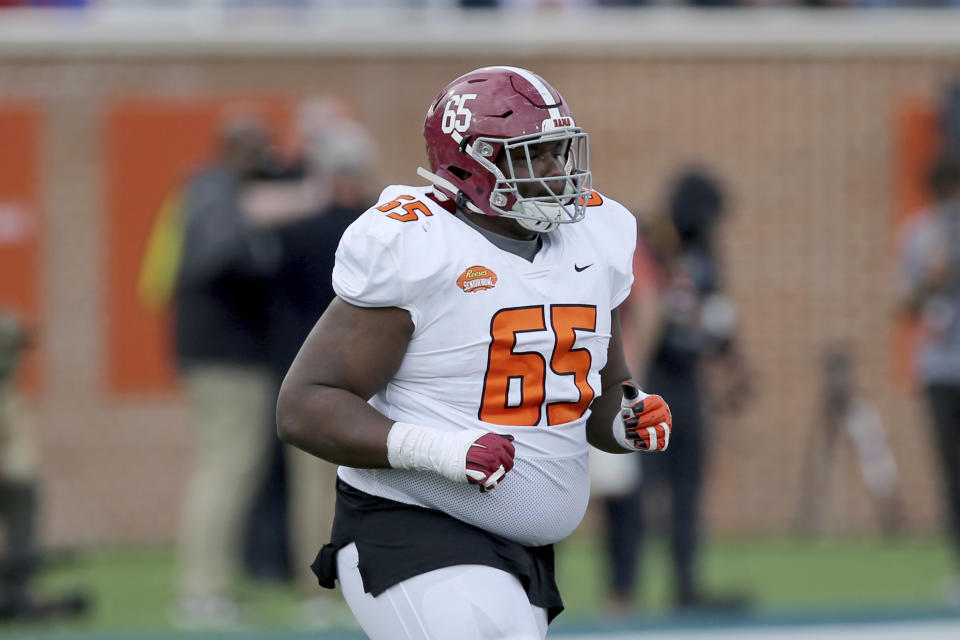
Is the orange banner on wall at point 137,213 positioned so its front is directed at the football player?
yes

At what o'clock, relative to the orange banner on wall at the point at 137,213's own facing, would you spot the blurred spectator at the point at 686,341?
The blurred spectator is roughly at 11 o'clock from the orange banner on wall.

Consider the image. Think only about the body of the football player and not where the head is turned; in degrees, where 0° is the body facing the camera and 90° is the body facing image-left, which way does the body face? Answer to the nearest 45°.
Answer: approximately 315°

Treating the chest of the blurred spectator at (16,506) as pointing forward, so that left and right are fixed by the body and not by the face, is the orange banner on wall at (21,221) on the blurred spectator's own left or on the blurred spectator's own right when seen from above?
on the blurred spectator's own left
